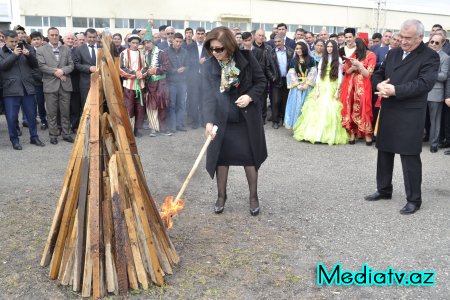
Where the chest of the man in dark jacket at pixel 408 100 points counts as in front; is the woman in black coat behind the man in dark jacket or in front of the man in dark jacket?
in front

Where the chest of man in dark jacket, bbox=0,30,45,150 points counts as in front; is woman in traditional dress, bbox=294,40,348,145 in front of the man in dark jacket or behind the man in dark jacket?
in front

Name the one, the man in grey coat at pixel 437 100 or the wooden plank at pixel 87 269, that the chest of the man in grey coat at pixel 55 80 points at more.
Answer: the wooden plank

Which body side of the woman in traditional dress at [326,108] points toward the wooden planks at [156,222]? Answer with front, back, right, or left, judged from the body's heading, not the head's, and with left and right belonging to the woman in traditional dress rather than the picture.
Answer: front

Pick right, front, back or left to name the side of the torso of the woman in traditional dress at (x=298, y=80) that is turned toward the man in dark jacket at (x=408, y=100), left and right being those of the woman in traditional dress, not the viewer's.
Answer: front

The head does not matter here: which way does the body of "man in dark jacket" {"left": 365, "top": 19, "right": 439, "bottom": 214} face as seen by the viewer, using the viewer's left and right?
facing the viewer and to the left of the viewer

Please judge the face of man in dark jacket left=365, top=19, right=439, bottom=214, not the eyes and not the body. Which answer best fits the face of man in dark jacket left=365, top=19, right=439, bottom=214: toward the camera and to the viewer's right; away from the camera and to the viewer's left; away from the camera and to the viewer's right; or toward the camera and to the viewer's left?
toward the camera and to the viewer's left

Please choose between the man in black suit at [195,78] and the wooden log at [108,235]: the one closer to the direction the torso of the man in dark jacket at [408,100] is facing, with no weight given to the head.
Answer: the wooden log

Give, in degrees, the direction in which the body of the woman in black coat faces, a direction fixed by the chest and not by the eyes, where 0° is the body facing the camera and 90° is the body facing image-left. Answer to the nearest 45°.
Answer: approximately 0°

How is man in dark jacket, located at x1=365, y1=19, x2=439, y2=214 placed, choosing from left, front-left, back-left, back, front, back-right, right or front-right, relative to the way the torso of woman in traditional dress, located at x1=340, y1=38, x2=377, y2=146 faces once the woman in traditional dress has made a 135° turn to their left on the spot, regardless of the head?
right

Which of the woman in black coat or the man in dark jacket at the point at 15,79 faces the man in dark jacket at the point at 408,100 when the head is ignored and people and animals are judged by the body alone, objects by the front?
the man in dark jacket at the point at 15,79

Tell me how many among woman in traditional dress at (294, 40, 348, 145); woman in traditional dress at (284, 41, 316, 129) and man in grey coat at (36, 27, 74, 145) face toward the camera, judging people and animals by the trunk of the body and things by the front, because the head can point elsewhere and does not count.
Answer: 3

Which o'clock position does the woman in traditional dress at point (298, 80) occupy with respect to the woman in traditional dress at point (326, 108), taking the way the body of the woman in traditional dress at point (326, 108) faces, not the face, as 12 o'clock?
the woman in traditional dress at point (298, 80) is roughly at 5 o'clock from the woman in traditional dress at point (326, 108).

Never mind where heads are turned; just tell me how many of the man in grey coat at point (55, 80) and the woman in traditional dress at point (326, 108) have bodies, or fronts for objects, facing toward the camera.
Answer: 2

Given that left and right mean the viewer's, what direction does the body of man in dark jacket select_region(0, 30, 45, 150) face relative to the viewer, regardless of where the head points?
facing the viewer and to the right of the viewer
